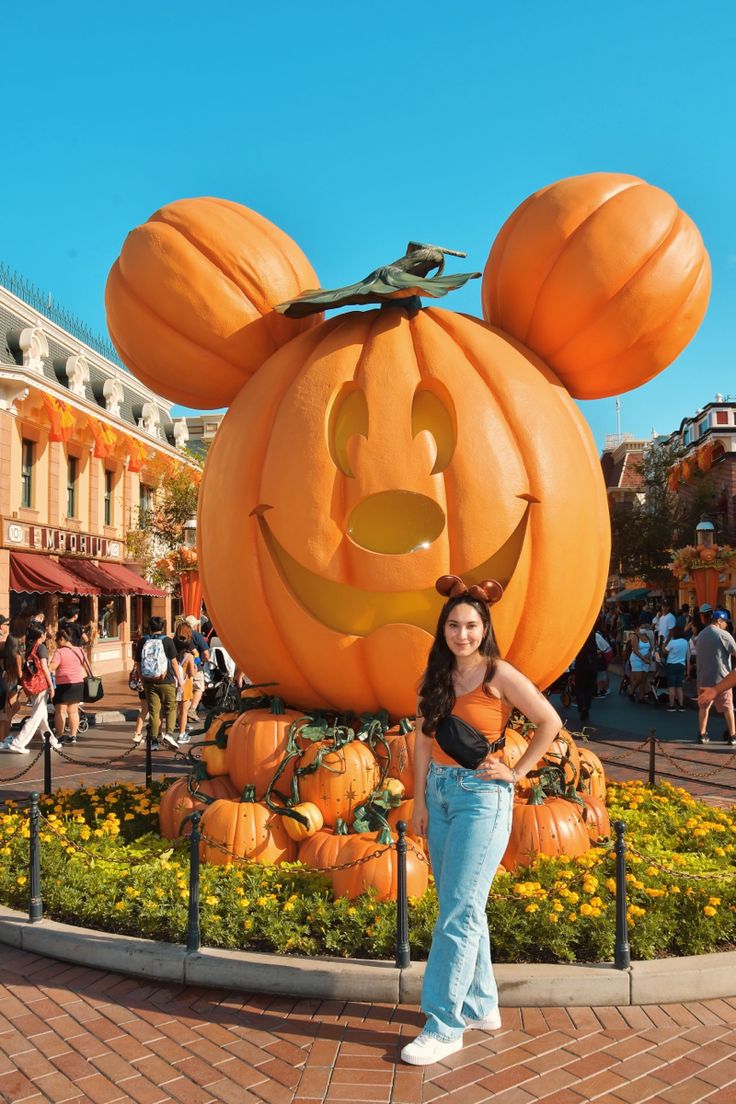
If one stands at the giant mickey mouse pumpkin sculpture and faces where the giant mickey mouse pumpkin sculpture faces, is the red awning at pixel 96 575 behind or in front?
behind

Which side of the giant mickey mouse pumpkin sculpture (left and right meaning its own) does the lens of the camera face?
front

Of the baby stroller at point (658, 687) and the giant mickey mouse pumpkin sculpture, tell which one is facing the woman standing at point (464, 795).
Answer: the giant mickey mouse pumpkin sculpture

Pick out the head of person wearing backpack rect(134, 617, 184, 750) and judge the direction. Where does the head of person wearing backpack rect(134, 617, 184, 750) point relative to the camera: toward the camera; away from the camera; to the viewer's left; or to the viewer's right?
away from the camera
